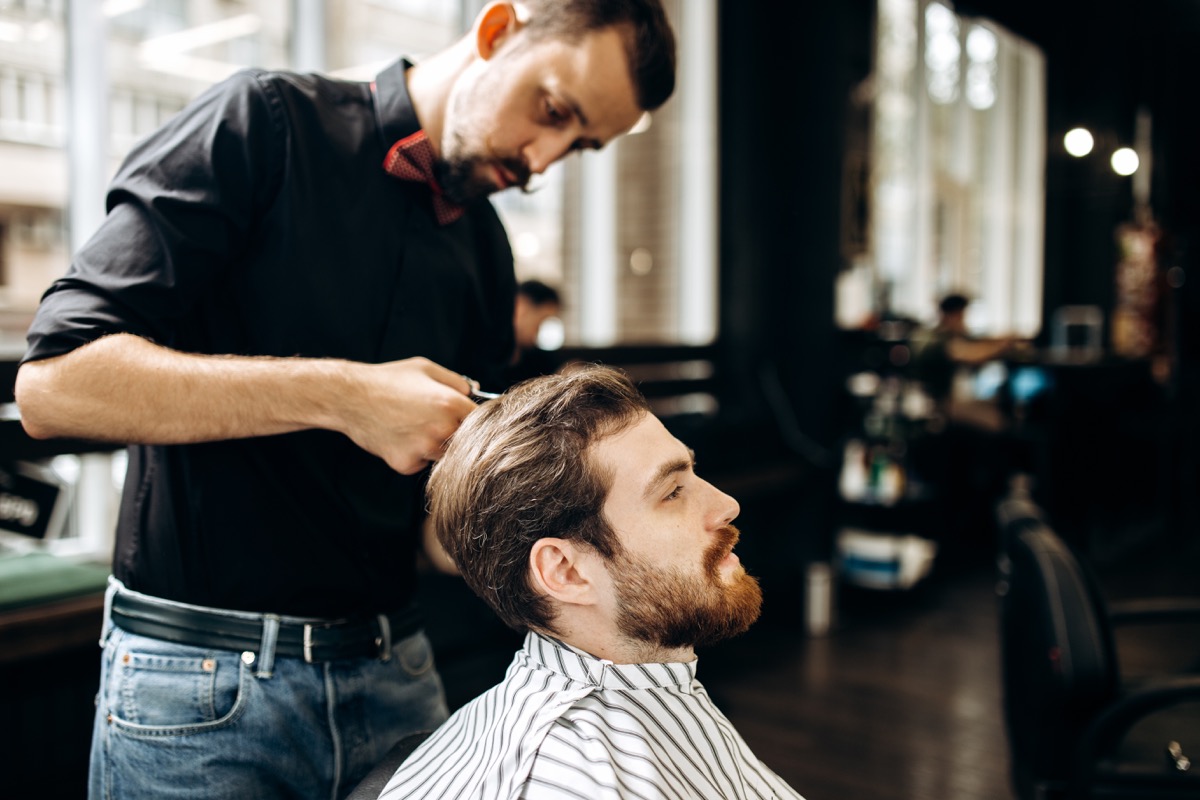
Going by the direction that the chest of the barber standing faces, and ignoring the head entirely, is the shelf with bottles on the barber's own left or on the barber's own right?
on the barber's own left

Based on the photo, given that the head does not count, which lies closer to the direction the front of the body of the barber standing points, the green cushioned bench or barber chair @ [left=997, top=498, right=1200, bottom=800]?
the barber chair

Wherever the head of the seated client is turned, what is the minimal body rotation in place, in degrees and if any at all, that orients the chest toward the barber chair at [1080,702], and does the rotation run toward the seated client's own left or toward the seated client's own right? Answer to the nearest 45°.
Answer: approximately 45° to the seated client's own left

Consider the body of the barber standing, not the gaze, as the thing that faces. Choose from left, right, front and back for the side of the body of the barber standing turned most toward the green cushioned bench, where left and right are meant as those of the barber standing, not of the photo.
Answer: back

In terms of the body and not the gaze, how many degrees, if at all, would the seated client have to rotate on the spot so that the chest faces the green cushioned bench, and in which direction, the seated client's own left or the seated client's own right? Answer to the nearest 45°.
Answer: approximately 135° to the seated client's own left

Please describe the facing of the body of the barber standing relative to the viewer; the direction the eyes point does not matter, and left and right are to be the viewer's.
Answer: facing the viewer and to the right of the viewer

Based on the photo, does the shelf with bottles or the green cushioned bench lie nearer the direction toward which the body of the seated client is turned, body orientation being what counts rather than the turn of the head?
the shelf with bottles

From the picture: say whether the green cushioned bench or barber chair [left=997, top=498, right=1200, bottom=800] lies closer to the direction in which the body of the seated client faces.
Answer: the barber chair

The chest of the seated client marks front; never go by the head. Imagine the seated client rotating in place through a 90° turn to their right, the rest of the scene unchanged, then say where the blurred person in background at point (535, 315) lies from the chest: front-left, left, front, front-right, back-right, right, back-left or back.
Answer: back

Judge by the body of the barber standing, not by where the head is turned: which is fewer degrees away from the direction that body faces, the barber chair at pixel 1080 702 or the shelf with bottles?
the barber chair

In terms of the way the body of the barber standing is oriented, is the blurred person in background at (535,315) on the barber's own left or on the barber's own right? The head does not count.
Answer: on the barber's own left

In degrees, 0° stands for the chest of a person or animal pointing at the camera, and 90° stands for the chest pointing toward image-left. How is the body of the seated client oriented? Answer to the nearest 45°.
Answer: approximately 270°

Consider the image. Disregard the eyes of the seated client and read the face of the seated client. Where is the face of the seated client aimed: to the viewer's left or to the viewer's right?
to the viewer's right
